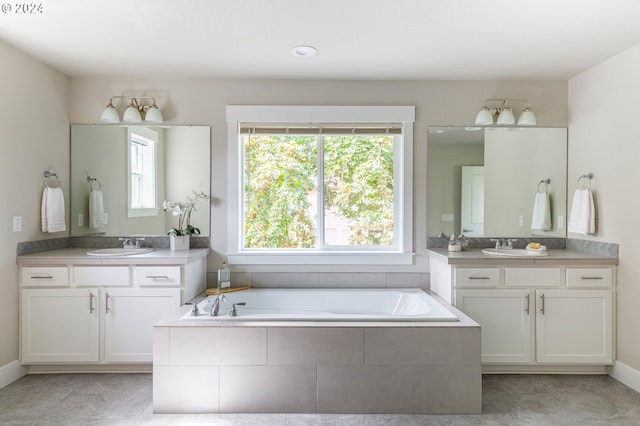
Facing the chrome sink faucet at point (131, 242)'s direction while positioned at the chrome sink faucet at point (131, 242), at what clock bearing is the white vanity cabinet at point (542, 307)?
The white vanity cabinet is roughly at 10 o'clock from the chrome sink faucet.

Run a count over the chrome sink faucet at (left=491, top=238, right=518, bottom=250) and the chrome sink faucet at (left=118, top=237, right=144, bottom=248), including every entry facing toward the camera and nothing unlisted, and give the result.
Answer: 2

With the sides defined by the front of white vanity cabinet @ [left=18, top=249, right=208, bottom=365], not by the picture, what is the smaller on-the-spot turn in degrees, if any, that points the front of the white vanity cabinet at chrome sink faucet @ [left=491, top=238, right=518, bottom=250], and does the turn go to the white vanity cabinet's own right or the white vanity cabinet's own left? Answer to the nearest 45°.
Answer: approximately 90° to the white vanity cabinet's own left

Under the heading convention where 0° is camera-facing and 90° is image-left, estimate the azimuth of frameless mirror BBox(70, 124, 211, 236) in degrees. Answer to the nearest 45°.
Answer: approximately 0°

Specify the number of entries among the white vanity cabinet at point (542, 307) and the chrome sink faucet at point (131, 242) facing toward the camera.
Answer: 2

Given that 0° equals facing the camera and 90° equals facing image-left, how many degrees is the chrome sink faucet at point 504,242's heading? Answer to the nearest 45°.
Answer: approximately 0°
